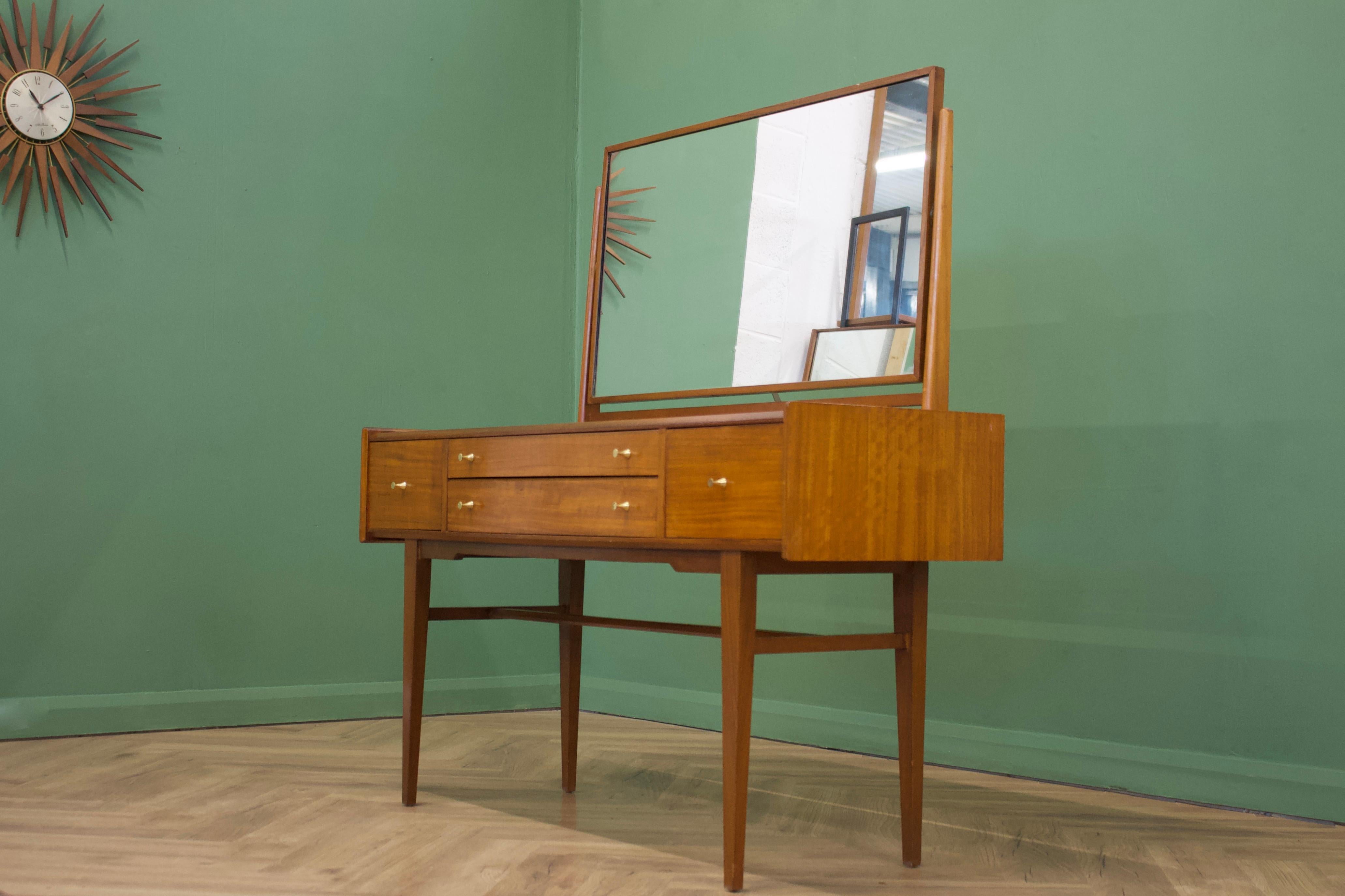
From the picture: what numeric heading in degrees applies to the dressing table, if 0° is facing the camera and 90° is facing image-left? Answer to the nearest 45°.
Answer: approximately 45°

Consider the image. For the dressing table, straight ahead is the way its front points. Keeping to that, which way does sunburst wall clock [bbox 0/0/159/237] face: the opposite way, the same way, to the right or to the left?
to the left

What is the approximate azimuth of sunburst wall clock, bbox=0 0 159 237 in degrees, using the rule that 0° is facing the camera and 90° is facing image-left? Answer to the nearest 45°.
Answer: approximately 0°

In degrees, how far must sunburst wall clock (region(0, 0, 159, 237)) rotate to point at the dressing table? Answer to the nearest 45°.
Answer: approximately 45° to its left

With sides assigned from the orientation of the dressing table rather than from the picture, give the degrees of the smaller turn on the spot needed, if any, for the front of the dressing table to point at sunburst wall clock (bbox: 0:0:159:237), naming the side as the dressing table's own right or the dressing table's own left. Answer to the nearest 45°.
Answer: approximately 90° to the dressing table's own right
